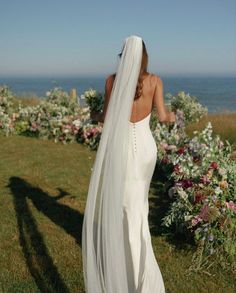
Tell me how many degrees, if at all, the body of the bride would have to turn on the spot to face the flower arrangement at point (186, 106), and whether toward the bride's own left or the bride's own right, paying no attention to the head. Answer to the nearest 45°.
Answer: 0° — they already face it

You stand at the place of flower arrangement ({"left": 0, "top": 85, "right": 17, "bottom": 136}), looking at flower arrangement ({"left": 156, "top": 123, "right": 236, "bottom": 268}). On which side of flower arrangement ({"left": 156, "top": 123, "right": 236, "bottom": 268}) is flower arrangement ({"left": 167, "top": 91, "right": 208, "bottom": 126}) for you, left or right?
left

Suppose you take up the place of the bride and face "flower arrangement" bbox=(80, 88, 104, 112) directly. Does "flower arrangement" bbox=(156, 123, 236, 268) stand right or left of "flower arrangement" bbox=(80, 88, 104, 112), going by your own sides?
right

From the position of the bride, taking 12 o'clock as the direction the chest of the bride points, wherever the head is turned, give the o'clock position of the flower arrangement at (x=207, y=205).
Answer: The flower arrangement is roughly at 1 o'clock from the bride.

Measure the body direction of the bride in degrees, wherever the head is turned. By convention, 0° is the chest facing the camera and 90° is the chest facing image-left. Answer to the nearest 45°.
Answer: approximately 180°

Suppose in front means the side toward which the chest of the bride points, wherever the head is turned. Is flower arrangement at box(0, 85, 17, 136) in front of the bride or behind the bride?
in front
